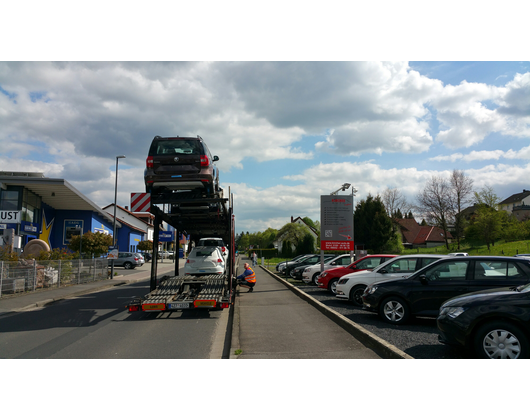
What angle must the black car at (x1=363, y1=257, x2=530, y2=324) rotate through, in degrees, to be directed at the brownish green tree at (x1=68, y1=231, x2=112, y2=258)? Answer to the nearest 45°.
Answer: approximately 45° to its right

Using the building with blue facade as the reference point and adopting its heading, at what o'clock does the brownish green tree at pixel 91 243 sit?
The brownish green tree is roughly at 1 o'clock from the building with blue facade.

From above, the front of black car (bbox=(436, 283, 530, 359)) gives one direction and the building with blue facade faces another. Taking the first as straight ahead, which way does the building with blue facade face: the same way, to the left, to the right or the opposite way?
the opposite way

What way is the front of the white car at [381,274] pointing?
to the viewer's left

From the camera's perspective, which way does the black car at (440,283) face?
to the viewer's left

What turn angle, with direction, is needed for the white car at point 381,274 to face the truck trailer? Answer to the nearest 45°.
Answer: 0° — it already faces it

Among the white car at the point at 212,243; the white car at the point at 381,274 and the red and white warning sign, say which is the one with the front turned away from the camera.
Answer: the white car at the point at 212,243

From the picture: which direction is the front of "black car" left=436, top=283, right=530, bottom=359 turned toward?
to the viewer's left

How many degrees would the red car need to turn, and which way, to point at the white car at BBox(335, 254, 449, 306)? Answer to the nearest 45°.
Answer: approximately 45° to its left

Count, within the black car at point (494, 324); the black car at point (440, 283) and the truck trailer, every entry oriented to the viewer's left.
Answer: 2

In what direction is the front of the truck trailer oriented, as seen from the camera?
facing away from the viewer

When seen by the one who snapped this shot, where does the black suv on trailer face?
facing away from the viewer

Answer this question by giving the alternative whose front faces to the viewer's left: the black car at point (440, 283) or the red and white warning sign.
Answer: the black car
